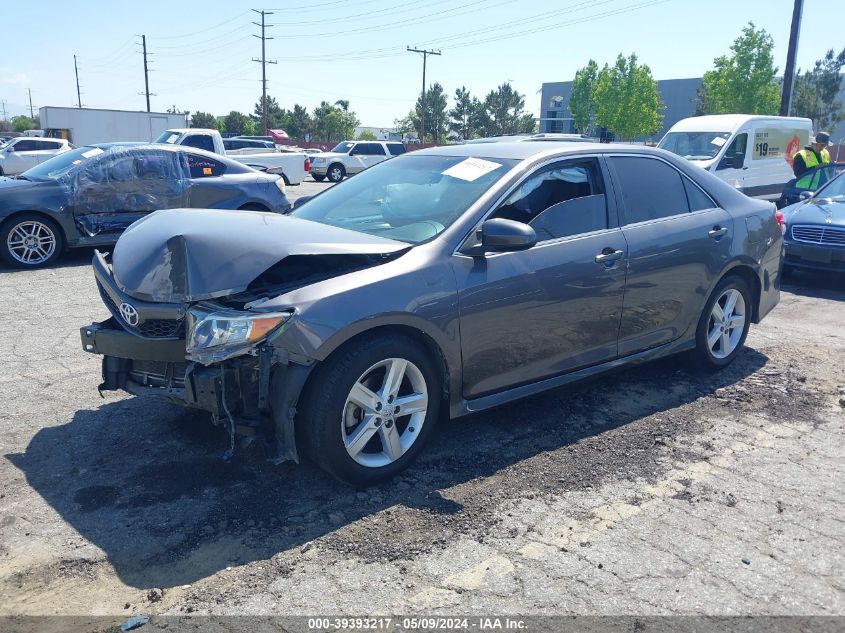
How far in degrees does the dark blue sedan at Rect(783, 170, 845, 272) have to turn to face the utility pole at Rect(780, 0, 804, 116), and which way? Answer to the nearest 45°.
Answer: approximately 135° to its right

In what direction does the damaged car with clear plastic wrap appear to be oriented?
to the viewer's left

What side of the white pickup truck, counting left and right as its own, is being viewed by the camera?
left

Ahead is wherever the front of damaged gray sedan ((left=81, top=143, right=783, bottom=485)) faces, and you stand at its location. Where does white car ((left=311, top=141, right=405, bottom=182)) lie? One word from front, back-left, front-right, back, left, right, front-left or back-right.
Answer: back-right

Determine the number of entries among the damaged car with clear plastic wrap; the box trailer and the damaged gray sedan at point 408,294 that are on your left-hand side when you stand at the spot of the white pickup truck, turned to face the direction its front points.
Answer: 2

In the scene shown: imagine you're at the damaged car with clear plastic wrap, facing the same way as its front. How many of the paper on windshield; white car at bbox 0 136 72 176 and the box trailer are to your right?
2

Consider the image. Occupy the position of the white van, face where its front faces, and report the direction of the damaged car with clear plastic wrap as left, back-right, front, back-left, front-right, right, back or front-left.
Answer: front

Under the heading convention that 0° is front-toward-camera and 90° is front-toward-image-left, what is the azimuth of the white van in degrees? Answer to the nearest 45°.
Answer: approximately 45°

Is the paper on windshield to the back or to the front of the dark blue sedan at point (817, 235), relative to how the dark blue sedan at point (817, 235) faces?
to the front

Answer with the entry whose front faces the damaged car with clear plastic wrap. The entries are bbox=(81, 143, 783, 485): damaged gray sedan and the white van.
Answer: the white van
